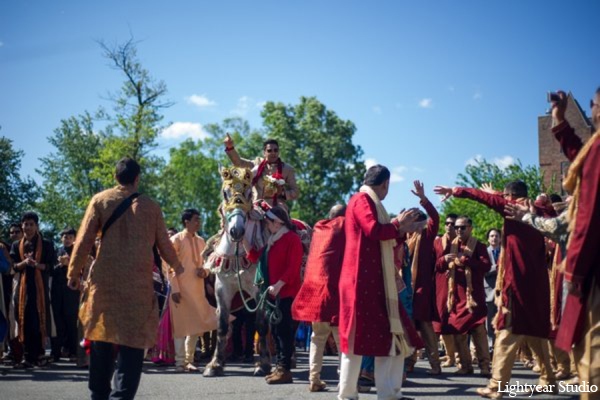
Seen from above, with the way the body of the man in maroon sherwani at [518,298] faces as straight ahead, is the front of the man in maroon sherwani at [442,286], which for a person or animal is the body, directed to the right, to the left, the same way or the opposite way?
to the left

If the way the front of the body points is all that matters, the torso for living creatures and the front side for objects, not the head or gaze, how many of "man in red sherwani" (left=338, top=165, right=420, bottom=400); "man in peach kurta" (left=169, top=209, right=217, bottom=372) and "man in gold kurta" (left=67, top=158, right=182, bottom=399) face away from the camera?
1

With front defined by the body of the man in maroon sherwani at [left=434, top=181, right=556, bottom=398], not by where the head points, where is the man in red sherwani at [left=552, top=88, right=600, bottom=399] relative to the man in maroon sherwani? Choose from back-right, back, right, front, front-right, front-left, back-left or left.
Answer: back-left

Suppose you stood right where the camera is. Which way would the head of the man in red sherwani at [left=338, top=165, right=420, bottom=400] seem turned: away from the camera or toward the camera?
away from the camera

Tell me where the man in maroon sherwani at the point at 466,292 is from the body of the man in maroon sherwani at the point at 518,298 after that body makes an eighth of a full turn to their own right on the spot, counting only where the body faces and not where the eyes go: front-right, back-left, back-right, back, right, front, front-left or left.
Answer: front

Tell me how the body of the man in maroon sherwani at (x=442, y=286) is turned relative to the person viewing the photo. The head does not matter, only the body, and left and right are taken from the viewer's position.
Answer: facing the viewer and to the left of the viewer

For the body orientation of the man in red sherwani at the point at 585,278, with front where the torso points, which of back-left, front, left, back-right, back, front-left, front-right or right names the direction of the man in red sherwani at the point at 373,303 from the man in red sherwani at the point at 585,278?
front-right

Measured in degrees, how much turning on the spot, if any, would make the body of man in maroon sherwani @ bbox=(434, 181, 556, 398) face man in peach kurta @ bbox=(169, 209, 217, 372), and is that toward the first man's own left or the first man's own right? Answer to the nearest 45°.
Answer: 0° — they already face them

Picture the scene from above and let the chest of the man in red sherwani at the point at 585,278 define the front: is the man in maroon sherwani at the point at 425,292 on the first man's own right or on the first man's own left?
on the first man's own right

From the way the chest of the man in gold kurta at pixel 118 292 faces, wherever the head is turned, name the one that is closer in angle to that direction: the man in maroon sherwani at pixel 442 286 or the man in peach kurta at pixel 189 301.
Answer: the man in peach kurta

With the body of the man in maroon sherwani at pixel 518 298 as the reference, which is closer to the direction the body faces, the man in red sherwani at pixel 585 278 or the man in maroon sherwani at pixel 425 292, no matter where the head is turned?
the man in maroon sherwani

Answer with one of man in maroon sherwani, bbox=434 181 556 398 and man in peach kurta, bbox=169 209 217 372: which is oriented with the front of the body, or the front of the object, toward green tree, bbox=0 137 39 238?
the man in maroon sherwani

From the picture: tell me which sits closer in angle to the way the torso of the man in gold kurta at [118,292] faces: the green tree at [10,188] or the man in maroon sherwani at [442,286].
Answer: the green tree

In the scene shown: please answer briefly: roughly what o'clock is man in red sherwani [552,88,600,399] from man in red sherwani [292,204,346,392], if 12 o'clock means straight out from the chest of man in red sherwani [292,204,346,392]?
man in red sherwani [552,88,600,399] is roughly at 4 o'clock from man in red sherwani [292,204,346,392].

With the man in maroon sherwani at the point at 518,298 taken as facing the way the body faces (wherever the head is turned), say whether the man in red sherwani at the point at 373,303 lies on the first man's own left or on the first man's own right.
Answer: on the first man's own left

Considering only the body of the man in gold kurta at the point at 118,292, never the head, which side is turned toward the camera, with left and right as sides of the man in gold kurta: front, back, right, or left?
back

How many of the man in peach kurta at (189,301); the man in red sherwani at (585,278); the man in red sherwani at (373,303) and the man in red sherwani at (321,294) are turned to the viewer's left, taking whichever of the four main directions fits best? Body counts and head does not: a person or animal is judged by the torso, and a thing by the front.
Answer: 1
